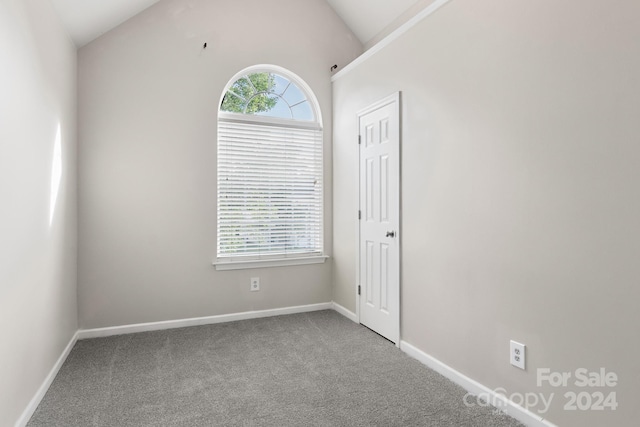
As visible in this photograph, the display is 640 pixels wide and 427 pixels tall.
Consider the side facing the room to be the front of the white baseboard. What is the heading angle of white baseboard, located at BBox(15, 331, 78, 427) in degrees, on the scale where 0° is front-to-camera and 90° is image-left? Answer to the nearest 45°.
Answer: approximately 270°

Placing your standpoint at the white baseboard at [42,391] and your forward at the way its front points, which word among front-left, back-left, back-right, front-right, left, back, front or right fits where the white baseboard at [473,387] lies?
front-right

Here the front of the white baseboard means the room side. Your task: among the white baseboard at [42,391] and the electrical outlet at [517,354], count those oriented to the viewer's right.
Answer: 1

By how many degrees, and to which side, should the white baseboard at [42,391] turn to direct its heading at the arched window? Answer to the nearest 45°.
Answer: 0° — it already faces it

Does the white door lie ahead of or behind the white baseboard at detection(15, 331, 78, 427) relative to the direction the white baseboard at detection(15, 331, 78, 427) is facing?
ahead

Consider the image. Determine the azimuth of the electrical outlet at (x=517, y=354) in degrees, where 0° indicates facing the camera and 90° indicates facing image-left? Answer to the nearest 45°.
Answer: approximately 45°

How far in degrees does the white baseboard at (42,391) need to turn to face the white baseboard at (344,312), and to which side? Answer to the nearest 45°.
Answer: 0° — it already faces it
